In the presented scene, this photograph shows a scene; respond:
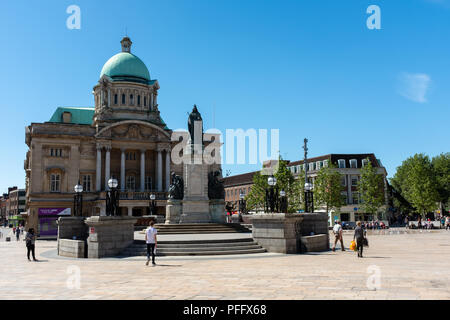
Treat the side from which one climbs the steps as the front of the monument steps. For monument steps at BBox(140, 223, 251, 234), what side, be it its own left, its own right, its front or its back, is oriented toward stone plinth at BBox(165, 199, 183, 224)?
back

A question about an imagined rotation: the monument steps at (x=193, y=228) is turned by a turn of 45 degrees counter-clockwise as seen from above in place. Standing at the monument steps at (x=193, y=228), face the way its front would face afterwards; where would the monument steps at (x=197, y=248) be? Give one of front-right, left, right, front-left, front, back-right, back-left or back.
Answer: front-right

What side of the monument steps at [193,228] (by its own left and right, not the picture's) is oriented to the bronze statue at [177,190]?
back

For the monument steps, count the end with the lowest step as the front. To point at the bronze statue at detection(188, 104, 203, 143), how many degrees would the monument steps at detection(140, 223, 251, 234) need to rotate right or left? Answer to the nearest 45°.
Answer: approximately 180°

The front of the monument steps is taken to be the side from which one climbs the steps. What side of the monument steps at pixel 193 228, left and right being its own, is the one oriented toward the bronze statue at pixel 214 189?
back

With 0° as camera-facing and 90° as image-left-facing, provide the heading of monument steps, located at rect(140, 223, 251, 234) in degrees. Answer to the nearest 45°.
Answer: approximately 0°

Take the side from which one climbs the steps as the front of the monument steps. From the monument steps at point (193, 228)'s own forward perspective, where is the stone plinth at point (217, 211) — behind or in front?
behind

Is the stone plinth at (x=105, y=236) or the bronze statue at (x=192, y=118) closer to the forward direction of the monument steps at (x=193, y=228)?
the stone plinth

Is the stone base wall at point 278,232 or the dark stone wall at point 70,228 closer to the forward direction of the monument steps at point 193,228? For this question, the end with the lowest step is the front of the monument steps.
the stone base wall

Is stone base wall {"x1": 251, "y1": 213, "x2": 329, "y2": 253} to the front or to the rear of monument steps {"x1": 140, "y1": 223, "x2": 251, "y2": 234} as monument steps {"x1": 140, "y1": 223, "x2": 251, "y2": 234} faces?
to the front

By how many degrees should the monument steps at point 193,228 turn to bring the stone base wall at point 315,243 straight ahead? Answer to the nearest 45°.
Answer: approximately 45° to its left

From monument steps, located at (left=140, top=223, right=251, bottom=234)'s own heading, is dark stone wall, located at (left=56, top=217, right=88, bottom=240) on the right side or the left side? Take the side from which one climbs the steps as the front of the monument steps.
on its right
